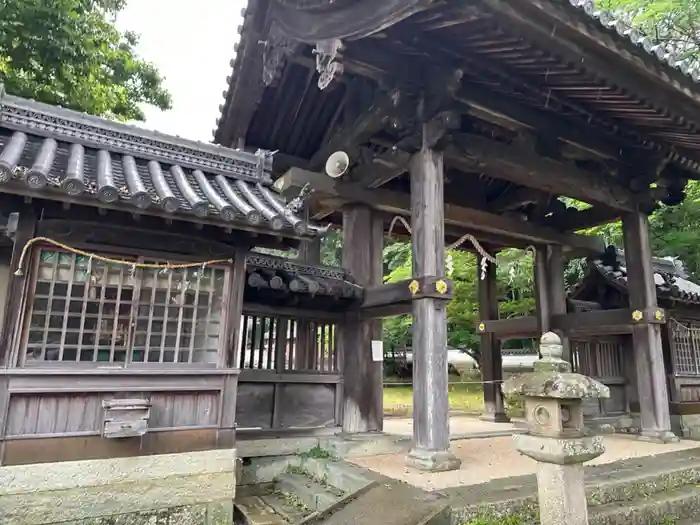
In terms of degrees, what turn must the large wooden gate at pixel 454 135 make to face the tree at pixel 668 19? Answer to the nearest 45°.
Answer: approximately 90° to its left

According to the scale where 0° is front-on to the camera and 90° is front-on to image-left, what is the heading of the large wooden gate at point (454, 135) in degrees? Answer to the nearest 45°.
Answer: approximately 315°

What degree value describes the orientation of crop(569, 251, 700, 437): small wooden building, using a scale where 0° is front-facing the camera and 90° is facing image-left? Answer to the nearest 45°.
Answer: approximately 315°

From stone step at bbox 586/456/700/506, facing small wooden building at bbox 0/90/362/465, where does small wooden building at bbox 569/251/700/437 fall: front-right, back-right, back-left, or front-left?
back-right

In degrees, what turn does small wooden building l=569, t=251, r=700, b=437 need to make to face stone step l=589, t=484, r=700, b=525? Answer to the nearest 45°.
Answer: approximately 45° to its right

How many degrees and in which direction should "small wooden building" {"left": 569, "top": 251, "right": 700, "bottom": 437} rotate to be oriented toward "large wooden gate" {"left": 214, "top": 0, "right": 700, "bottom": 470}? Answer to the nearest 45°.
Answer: approximately 45° to its right

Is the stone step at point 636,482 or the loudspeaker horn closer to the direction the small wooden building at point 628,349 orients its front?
the stone step

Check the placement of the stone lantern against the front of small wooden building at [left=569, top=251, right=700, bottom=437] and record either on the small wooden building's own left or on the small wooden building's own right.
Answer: on the small wooden building's own right

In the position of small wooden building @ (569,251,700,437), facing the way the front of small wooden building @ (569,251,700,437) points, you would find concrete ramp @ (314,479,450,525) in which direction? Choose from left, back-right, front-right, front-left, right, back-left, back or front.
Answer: front-right
